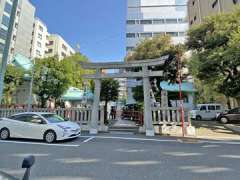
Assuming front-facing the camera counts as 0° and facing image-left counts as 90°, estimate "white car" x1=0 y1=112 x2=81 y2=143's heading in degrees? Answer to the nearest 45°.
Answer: approximately 315°

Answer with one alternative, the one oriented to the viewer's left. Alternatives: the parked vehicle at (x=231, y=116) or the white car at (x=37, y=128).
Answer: the parked vehicle

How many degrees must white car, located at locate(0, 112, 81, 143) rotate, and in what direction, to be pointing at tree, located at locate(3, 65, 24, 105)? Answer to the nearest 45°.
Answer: approximately 135° to its left

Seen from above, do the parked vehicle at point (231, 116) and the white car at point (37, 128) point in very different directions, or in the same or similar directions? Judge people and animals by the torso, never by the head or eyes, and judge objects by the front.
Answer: very different directions

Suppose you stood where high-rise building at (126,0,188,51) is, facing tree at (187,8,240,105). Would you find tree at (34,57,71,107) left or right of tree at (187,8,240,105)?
right

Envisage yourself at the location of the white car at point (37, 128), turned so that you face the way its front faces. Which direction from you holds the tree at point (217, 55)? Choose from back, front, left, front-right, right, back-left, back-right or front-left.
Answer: front-left

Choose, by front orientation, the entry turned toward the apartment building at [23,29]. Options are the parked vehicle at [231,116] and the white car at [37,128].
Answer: the parked vehicle

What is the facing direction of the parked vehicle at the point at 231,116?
to the viewer's left

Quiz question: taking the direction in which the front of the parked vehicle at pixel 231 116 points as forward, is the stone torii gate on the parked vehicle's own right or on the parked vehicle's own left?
on the parked vehicle's own left

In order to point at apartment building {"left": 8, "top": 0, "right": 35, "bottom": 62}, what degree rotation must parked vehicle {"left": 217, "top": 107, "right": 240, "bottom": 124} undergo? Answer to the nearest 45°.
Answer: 0° — it already faces it
